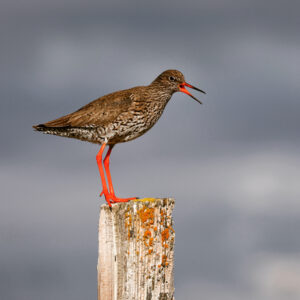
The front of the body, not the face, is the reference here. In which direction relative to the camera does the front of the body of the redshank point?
to the viewer's right
